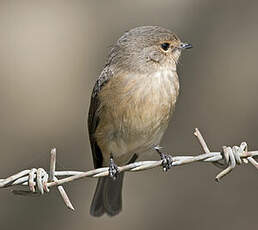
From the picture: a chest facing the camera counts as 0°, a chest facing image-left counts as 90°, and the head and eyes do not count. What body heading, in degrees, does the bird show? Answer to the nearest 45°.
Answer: approximately 315°
